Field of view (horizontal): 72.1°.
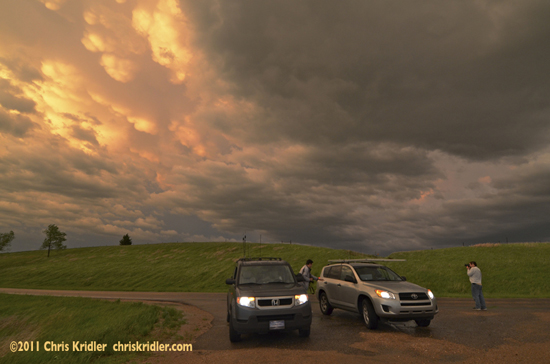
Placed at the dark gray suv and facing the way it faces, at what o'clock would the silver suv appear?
The silver suv is roughly at 8 o'clock from the dark gray suv.

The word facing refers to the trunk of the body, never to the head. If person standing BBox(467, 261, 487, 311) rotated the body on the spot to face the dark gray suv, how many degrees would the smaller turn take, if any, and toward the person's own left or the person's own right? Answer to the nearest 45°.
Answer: approximately 45° to the person's own left

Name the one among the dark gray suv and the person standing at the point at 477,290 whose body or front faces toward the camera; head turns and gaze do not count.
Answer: the dark gray suv

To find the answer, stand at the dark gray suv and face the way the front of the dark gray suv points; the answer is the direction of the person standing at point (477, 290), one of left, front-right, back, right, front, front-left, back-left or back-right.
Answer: back-left

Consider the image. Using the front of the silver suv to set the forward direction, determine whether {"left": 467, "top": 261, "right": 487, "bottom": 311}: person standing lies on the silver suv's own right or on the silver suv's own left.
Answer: on the silver suv's own left

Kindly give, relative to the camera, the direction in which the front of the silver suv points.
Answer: facing the viewer and to the right of the viewer

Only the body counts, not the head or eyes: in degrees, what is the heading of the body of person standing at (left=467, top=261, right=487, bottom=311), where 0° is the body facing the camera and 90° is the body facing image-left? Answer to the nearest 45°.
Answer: approximately 90°

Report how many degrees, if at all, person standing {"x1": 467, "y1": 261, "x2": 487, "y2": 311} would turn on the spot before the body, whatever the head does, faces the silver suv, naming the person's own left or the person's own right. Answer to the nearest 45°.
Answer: approximately 45° to the person's own left

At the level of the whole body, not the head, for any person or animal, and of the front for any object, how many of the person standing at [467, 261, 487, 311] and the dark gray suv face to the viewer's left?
1

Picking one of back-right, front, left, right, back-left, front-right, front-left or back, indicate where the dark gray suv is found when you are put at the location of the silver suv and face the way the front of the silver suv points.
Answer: right

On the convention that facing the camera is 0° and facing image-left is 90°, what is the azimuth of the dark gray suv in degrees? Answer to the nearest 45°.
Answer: approximately 0°
